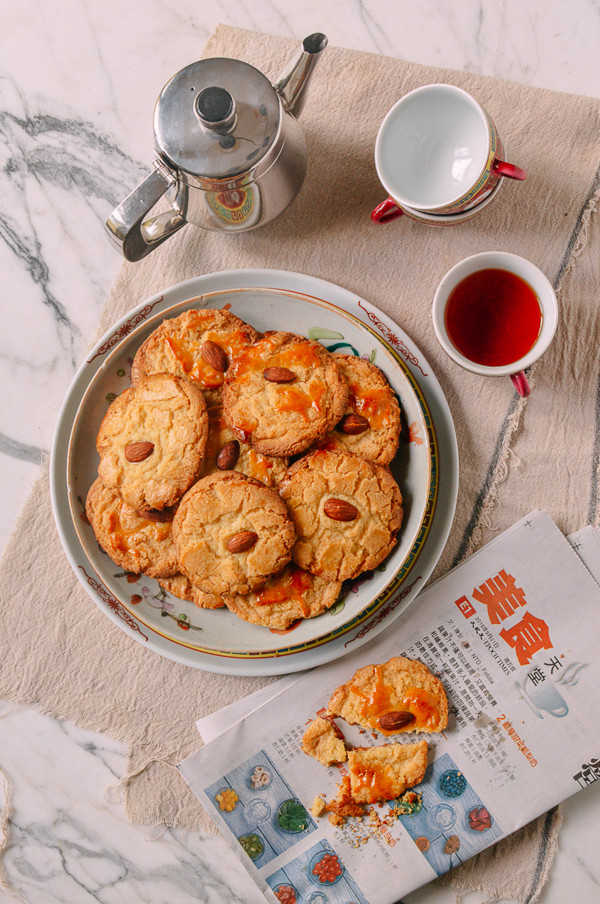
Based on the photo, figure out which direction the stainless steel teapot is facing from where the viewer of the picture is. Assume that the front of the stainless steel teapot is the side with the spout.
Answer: facing away from the viewer and to the right of the viewer

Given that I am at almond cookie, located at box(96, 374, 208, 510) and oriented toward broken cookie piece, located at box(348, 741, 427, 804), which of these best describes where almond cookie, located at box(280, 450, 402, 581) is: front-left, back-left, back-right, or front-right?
front-left
